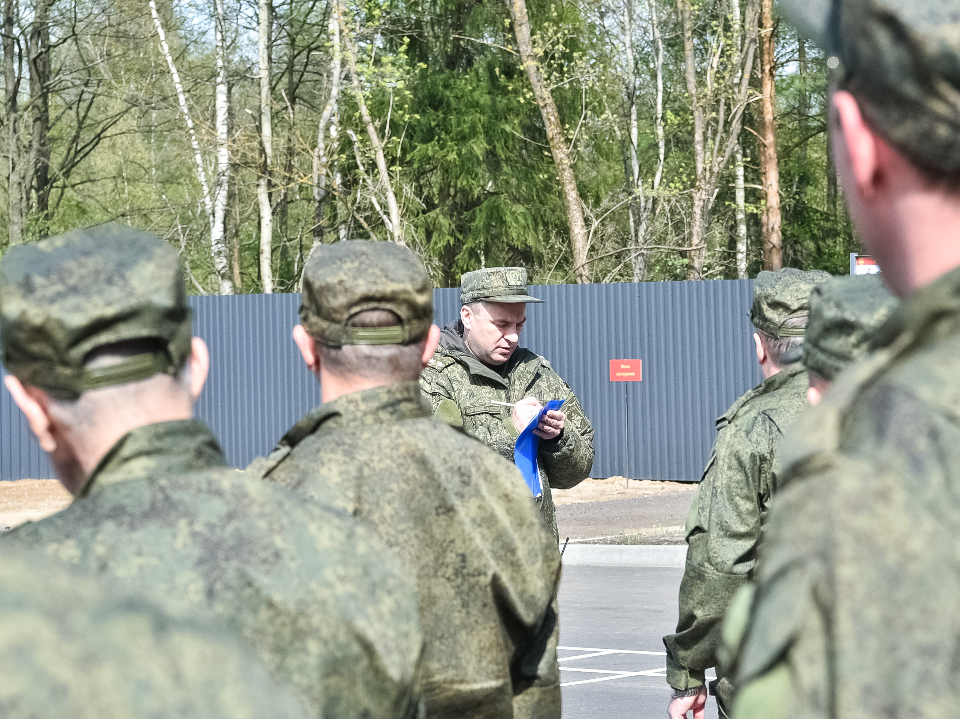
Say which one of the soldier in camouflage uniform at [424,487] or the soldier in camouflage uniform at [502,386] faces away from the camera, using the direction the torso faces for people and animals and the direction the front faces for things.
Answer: the soldier in camouflage uniform at [424,487]

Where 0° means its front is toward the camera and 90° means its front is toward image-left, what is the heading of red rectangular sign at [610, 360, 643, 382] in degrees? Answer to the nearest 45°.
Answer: approximately 0°

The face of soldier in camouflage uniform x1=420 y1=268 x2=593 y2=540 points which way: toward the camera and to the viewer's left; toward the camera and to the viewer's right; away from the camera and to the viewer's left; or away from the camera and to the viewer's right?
toward the camera and to the viewer's right

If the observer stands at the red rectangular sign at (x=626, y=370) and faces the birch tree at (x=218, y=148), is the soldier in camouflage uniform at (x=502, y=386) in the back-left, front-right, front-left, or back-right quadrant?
back-left

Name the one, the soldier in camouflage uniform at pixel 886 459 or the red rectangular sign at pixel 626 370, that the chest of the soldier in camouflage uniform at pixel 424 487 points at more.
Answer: the red rectangular sign

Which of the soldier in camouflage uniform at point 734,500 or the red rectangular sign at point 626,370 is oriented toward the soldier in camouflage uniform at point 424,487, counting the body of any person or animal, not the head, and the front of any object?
the red rectangular sign

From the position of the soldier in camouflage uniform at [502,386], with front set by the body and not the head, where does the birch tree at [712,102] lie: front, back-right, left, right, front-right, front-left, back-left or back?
back-left

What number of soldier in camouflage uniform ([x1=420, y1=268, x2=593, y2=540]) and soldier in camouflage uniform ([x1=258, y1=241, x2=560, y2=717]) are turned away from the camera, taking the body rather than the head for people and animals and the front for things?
1

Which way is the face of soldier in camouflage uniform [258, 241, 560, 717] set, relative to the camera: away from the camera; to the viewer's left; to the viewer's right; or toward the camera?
away from the camera

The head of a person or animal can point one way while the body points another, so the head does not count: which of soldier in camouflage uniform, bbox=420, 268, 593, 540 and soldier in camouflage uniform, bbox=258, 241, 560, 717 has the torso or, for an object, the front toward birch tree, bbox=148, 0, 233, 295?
soldier in camouflage uniform, bbox=258, 241, 560, 717

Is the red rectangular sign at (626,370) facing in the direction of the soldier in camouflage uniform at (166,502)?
yes

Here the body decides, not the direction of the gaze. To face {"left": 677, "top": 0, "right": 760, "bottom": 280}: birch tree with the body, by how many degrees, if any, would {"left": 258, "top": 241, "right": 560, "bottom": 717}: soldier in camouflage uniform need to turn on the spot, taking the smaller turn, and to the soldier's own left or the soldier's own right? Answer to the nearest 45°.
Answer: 0° — they already face it

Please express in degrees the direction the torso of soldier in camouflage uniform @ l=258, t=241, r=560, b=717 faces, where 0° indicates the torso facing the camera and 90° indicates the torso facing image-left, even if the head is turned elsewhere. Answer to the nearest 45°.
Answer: approximately 180°

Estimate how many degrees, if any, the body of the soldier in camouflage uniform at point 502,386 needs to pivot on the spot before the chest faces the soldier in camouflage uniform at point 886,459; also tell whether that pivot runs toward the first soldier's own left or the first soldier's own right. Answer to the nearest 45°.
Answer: approximately 45° to the first soldier's own right

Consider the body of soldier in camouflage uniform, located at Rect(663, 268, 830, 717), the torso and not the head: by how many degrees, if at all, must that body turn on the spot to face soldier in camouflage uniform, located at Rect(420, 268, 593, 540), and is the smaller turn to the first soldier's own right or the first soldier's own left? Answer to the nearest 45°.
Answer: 0° — they already face them

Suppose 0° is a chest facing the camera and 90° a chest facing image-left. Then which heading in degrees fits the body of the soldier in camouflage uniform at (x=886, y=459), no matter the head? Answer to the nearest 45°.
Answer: approximately 135°
